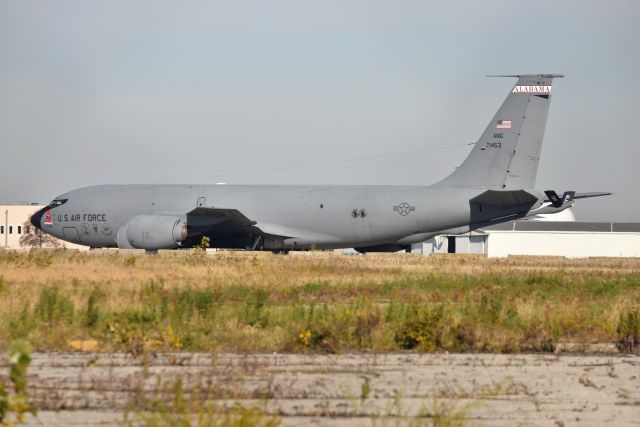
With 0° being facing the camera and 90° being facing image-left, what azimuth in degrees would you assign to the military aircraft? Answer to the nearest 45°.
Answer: approximately 90°
